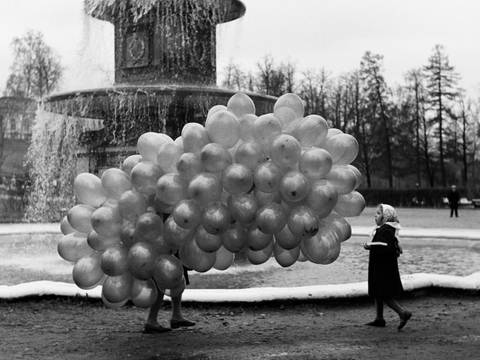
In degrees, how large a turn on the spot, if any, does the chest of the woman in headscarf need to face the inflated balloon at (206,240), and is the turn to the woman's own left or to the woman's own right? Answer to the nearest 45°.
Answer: approximately 45° to the woman's own left

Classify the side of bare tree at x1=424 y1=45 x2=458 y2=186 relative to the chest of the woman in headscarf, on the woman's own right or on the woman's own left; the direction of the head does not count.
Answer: on the woman's own right

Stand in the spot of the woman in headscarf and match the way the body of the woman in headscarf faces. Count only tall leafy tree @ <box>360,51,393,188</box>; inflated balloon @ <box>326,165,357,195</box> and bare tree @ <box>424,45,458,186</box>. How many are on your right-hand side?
2

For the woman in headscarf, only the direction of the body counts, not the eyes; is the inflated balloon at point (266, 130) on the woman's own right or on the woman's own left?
on the woman's own left

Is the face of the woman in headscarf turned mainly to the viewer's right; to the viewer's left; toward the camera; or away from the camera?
to the viewer's left

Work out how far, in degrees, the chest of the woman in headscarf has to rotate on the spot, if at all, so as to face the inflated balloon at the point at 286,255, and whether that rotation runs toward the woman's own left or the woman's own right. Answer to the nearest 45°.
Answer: approximately 45° to the woman's own left

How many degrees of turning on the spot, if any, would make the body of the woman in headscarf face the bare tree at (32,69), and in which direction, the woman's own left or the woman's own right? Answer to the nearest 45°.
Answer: approximately 45° to the woman's own right

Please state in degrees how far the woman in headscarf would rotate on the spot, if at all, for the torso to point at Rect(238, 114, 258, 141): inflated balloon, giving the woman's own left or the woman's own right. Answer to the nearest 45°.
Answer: approximately 45° to the woman's own left

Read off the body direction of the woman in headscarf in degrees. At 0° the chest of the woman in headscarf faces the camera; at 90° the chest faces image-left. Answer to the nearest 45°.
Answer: approximately 90°

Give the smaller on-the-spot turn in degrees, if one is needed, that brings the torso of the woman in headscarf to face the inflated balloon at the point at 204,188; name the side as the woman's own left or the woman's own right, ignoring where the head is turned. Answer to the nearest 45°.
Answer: approximately 45° to the woman's own left

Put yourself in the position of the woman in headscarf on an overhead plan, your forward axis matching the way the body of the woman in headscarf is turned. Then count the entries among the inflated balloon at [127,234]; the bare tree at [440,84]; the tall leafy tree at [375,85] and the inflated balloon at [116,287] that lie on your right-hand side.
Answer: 2

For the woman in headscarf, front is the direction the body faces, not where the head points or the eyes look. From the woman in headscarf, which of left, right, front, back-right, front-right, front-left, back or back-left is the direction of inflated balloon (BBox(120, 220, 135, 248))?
front-left

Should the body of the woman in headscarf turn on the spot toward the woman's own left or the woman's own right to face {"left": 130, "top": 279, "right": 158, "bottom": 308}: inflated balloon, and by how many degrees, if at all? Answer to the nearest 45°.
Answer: approximately 45° to the woman's own left

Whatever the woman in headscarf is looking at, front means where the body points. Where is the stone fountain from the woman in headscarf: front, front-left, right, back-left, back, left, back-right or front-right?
front-right

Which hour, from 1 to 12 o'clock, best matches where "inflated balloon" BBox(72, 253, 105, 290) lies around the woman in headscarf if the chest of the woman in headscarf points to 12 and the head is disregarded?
The inflated balloon is roughly at 11 o'clock from the woman in headscarf.

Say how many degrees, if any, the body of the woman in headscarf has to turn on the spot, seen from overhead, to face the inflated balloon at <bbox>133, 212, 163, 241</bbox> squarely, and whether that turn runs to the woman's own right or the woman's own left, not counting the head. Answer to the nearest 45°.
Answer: approximately 45° to the woman's own left
